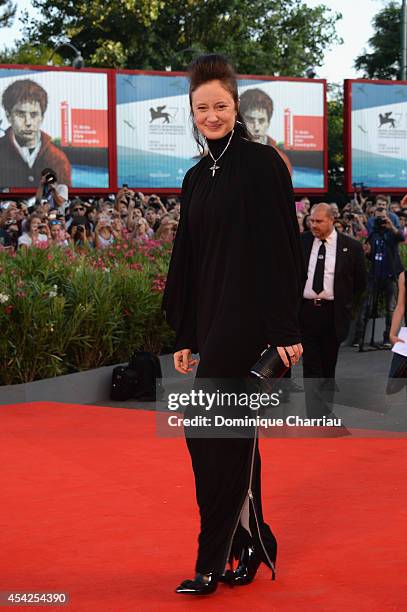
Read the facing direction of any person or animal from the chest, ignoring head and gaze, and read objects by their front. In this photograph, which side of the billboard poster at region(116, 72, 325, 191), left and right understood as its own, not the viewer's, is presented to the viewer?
front

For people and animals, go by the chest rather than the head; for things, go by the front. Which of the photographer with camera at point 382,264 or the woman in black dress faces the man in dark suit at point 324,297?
the photographer with camera

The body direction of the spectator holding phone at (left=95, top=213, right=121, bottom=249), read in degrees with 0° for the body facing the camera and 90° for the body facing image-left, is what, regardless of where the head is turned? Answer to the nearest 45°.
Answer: approximately 0°

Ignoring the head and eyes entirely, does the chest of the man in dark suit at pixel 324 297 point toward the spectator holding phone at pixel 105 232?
no

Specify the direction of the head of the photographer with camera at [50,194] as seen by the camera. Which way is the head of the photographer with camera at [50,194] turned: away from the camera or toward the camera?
toward the camera

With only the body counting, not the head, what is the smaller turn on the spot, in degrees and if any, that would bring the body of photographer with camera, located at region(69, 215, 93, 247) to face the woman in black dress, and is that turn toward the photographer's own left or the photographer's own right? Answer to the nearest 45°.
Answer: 0° — they already face them

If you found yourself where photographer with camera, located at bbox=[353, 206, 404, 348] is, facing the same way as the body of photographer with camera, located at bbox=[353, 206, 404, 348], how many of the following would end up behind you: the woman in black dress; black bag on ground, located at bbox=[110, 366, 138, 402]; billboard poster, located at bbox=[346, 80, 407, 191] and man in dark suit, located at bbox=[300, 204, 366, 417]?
1

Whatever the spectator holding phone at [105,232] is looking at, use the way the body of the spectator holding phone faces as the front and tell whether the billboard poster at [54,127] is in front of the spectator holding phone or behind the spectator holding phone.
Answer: behind

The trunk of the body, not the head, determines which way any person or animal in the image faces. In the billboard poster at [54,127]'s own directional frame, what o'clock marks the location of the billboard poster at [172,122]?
the billboard poster at [172,122] is roughly at 8 o'clock from the billboard poster at [54,127].

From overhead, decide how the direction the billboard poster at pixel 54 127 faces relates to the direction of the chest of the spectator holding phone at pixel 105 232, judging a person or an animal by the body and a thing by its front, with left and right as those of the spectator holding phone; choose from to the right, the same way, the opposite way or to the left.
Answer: the same way

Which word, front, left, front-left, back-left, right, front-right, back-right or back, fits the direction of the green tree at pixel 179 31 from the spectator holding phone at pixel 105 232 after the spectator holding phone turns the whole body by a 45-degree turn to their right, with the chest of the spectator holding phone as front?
back-right

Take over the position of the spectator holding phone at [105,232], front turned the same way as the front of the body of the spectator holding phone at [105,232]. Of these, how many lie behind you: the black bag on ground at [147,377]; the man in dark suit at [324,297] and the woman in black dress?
0

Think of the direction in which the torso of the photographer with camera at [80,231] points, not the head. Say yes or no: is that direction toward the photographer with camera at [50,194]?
no

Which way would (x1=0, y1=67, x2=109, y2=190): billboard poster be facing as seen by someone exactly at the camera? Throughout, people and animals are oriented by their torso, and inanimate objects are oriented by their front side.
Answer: facing the viewer

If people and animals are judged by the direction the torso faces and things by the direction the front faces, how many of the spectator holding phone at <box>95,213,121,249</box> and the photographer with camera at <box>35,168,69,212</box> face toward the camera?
2

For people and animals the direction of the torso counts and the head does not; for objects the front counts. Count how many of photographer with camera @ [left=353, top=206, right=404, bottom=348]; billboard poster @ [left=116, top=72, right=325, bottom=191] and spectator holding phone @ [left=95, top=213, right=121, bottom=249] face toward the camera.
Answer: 3

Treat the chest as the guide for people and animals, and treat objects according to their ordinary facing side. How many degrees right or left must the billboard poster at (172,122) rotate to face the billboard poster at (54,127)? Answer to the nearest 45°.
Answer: approximately 45° to its right

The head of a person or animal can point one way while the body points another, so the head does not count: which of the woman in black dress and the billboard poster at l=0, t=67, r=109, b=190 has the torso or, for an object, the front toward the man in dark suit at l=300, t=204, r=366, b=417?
the billboard poster

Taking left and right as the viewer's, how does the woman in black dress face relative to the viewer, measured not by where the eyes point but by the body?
facing the viewer and to the left of the viewer

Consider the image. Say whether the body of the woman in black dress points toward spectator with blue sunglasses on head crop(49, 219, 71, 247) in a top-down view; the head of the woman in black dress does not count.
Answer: no

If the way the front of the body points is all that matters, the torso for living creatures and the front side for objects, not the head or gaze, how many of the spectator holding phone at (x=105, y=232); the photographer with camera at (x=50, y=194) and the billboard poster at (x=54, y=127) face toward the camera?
3

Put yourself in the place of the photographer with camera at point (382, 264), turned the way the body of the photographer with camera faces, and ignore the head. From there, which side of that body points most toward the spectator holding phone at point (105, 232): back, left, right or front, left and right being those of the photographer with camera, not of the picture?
right
